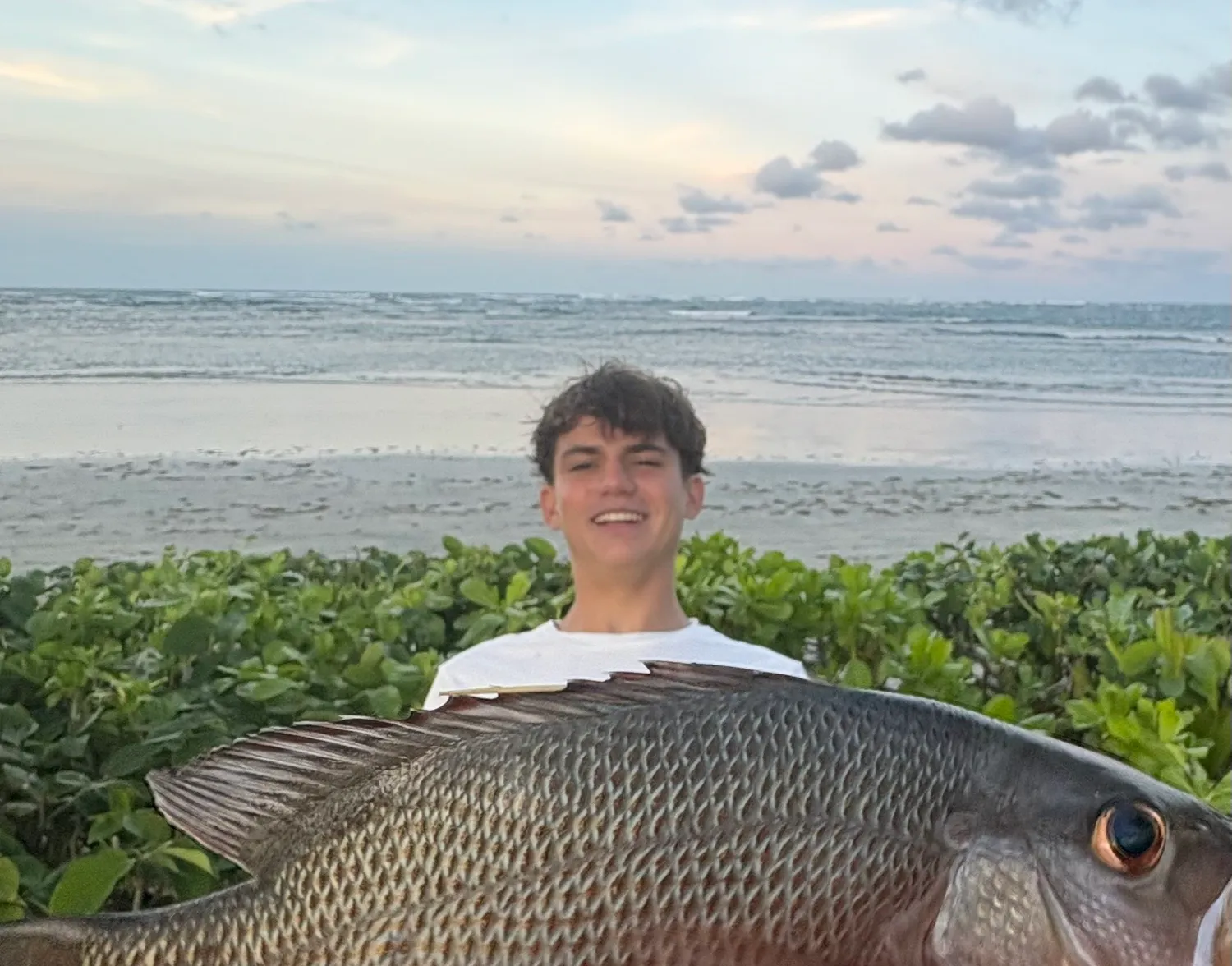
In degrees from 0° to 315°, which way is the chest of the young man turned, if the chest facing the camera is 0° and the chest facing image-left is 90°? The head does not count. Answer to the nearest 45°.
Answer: approximately 0°

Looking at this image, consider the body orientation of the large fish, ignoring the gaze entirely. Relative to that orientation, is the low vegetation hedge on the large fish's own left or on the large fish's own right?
on the large fish's own left

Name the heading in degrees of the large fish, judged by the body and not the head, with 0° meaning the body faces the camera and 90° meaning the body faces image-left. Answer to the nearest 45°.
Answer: approximately 270°
